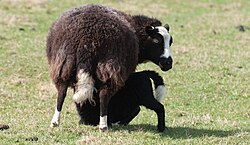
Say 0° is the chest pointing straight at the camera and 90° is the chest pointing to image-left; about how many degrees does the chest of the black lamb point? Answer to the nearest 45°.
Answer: approximately 90°
